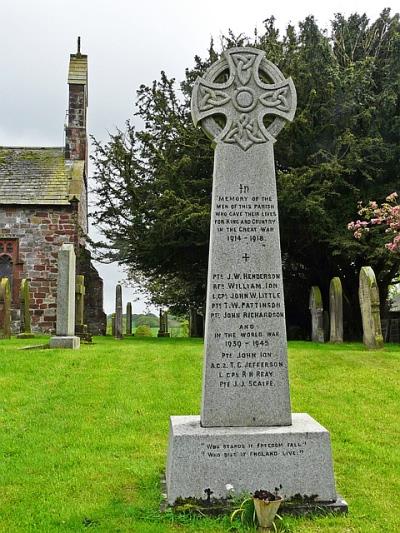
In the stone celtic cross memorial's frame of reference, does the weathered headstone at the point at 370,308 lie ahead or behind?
behind

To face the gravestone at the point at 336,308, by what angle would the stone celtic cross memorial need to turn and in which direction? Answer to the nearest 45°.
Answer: approximately 180°

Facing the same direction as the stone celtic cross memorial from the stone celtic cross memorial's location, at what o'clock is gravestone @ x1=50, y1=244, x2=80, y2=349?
The gravestone is roughly at 5 o'clock from the stone celtic cross memorial.

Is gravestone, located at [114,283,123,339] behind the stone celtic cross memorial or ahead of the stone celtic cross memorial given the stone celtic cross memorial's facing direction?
behind

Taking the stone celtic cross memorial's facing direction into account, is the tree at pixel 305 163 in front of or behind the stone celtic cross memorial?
behind

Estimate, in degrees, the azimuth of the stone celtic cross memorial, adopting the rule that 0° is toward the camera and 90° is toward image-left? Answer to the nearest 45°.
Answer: approximately 0°

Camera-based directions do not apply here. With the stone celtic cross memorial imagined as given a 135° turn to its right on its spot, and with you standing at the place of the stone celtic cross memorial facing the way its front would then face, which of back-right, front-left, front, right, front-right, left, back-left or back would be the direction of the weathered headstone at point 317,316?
front-right

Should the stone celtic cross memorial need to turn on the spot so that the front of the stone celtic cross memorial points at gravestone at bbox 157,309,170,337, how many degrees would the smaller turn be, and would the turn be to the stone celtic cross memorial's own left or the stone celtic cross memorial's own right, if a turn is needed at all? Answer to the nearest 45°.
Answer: approximately 180°

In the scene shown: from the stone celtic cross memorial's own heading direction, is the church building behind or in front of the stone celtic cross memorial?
behind
